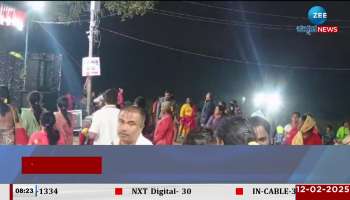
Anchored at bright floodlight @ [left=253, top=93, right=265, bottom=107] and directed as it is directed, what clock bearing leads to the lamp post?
The lamp post is roughly at 3 o'clock from the bright floodlight.

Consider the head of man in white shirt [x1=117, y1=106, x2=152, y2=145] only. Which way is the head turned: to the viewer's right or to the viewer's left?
to the viewer's left

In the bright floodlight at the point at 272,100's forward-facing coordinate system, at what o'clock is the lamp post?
The lamp post is roughly at 3 o'clock from the bright floodlight.

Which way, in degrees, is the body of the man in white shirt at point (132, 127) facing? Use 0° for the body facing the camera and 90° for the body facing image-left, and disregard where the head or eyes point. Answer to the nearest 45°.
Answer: approximately 45°

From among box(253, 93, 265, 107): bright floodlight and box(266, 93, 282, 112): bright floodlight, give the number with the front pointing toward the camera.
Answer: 2

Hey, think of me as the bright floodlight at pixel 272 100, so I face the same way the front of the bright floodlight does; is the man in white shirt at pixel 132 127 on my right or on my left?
on my right
